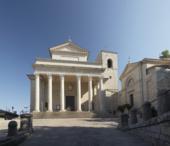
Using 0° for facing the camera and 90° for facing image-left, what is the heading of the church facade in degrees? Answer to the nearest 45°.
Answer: approximately 0°
